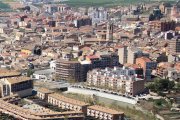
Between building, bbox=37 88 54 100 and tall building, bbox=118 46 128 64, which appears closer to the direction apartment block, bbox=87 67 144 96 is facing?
the building

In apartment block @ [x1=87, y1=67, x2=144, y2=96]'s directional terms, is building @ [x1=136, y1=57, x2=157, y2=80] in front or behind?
behind

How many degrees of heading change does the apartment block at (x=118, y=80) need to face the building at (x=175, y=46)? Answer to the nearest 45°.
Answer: approximately 180°

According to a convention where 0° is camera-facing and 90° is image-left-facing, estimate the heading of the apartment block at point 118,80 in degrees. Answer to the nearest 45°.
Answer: approximately 45°

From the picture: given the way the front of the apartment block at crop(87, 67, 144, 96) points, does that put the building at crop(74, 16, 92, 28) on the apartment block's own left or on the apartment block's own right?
on the apartment block's own right

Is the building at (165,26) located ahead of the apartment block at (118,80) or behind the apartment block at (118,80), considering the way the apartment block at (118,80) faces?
behind

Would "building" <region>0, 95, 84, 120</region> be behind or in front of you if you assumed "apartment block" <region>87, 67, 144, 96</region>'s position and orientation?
in front

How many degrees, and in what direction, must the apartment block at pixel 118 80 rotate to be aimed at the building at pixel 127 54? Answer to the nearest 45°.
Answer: approximately 135° to its right
